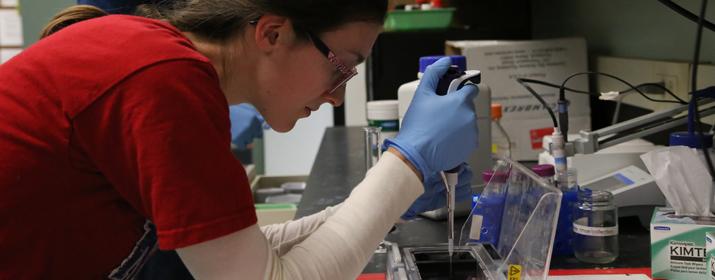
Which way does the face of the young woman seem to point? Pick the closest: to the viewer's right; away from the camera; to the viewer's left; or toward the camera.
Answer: to the viewer's right

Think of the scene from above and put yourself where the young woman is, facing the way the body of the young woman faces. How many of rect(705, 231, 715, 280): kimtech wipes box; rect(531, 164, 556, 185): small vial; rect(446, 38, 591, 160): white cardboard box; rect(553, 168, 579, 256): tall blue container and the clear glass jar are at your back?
0

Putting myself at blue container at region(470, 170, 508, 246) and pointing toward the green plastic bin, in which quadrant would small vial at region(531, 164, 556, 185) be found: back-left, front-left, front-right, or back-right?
front-right

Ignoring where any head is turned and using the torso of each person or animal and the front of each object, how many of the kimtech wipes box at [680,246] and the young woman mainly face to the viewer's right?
1

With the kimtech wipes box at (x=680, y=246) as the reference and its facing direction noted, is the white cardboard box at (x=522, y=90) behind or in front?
behind

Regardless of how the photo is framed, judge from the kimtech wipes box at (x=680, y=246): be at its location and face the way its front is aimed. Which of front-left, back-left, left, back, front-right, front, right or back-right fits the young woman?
front-right

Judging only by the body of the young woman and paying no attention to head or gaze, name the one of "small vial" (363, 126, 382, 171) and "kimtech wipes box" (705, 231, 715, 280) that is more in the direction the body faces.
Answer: the kimtech wipes box

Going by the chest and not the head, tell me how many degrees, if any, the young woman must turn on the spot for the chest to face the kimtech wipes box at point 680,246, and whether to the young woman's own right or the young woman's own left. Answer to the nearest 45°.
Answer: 0° — they already face it

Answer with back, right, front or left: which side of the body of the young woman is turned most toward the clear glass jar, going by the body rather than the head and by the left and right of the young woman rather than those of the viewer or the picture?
front

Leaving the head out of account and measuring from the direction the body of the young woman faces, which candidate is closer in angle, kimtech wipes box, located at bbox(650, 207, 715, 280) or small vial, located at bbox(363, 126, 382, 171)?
the kimtech wipes box

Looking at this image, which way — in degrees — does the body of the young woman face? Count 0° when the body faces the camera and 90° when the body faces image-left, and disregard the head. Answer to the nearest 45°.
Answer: approximately 270°

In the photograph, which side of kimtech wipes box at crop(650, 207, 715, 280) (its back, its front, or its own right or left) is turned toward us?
front
